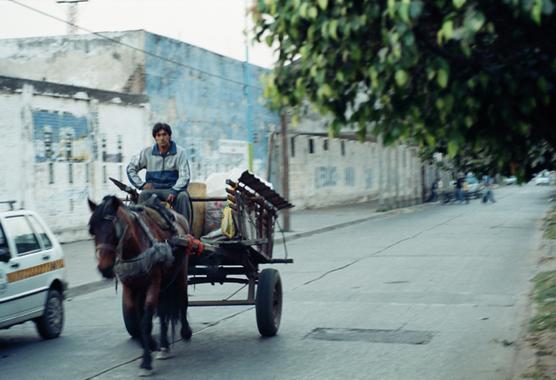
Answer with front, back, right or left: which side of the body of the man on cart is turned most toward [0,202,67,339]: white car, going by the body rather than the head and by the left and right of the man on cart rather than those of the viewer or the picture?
right

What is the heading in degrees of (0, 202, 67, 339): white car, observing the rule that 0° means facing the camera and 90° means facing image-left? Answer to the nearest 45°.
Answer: approximately 45°

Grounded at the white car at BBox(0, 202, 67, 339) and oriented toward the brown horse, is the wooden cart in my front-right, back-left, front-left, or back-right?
front-left

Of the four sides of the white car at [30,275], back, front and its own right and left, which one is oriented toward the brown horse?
left

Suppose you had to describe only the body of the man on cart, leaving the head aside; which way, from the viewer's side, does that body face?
toward the camera

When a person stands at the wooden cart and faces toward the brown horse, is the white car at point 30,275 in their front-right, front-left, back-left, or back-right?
front-right

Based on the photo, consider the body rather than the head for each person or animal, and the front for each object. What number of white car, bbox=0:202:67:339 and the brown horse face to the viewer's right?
0

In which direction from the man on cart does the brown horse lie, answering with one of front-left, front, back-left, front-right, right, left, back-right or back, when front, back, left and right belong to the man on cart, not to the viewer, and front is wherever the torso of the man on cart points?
front

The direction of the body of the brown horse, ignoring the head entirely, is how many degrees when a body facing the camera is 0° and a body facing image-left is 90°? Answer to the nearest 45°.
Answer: approximately 45°

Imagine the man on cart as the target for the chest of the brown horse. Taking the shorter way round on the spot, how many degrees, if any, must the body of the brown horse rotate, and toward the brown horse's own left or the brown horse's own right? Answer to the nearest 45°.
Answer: approximately 135° to the brown horse's own right

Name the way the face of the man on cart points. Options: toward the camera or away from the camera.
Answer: toward the camera
